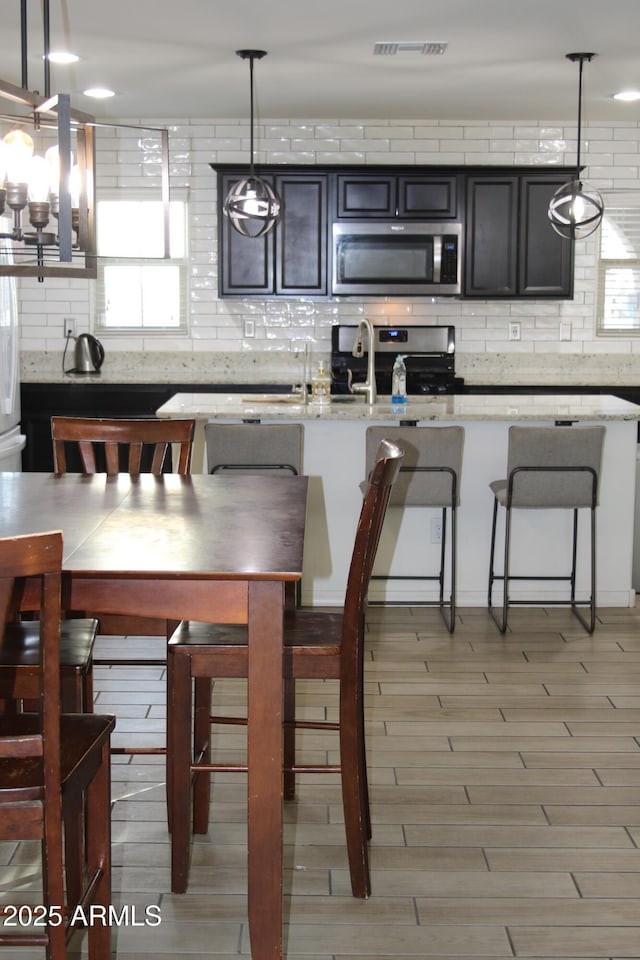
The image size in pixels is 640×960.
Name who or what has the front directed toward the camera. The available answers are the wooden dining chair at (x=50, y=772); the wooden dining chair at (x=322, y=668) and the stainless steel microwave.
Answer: the stainless steel microwave

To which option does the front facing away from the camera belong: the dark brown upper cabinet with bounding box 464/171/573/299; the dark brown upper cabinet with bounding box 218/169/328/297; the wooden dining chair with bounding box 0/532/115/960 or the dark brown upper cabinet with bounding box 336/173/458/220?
the wooden dining chair

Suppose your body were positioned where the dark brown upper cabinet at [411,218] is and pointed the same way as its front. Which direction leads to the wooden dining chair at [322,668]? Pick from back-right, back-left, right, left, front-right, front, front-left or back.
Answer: front

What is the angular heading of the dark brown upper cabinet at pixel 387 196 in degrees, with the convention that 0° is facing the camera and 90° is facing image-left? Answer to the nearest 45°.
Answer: approximately 0°

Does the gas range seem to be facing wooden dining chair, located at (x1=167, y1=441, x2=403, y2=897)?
yes

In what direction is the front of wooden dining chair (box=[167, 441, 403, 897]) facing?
to the viewer's left

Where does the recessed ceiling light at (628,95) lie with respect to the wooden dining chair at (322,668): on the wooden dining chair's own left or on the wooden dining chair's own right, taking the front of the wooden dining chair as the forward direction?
on the wooden dining chair's own right

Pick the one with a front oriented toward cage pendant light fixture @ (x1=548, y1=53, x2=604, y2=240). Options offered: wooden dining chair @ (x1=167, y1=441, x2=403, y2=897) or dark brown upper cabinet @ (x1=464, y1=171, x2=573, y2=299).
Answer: the dark brown upper cabinet

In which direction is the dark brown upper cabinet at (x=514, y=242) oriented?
toward the camera
